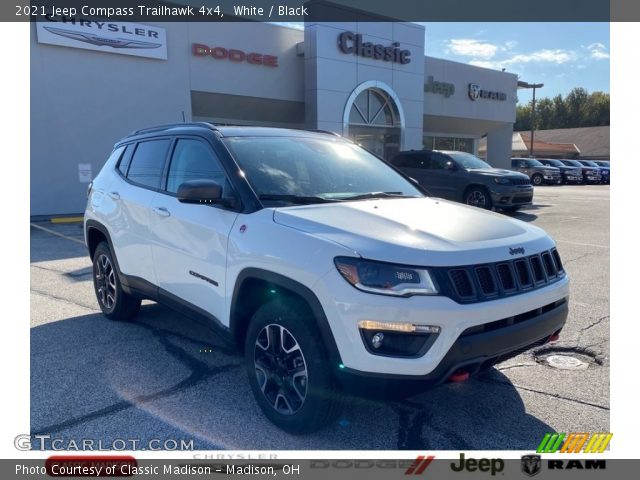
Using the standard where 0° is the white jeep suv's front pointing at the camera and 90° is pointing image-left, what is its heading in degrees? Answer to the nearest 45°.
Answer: approximately 315°

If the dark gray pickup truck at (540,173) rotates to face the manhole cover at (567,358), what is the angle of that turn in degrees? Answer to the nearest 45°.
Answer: approximately 45° to its right

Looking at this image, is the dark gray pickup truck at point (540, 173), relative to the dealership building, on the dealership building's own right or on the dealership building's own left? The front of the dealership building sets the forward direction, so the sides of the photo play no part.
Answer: on the dealership building's own left

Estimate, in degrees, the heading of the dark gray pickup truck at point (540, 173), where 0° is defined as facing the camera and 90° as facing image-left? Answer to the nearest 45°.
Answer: approximately 315°

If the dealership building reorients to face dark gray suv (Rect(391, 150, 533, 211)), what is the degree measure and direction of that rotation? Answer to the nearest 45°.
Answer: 0° — it already faces it

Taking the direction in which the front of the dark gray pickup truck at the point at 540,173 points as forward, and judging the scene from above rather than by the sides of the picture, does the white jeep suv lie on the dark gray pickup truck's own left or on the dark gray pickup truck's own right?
on the dark gray pickup truck's own right
